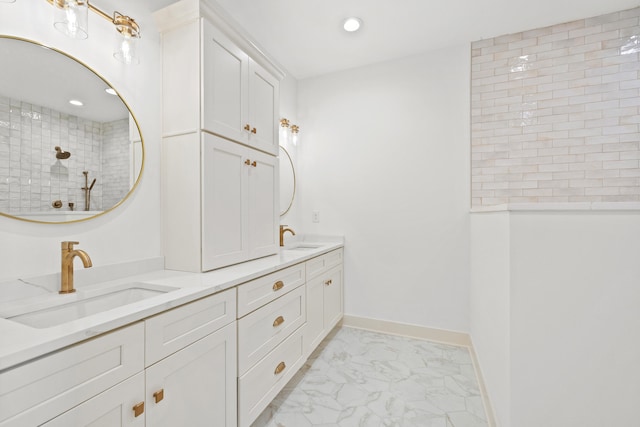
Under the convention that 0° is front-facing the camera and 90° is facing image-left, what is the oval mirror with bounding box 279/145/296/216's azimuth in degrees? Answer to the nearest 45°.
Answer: approximately 315°

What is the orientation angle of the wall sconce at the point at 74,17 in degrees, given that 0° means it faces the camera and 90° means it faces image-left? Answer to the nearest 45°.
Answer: approximately 315°

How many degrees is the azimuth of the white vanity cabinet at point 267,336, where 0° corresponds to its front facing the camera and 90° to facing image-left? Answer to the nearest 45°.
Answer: approximately 315°
